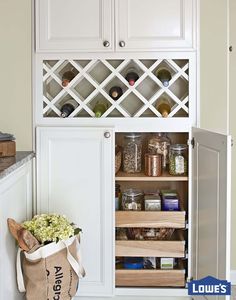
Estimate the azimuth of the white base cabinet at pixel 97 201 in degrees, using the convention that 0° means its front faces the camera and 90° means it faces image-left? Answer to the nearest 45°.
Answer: approximately 0°
